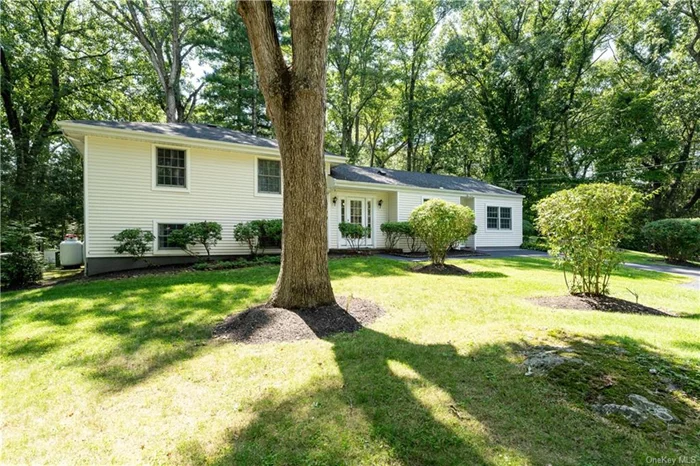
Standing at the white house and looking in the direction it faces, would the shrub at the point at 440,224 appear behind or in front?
in front

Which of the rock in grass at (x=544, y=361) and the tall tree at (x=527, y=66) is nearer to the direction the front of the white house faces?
the rock in grass

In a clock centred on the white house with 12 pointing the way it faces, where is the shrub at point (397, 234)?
The shrub is roughly at 10 o'clock from the white house.

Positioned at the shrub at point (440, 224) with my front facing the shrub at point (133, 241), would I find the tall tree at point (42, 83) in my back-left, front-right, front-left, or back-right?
front-right

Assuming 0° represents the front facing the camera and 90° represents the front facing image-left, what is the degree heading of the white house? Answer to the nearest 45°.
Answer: approximately 315°

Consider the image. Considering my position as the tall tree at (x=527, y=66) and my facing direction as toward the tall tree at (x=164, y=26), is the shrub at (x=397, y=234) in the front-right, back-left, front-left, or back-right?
front-left

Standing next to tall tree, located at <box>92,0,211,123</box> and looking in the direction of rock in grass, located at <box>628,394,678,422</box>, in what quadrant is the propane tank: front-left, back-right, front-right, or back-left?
front-right

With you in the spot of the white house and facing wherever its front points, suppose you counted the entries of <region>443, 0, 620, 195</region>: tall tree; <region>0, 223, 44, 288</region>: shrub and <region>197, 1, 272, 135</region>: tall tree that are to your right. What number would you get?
1

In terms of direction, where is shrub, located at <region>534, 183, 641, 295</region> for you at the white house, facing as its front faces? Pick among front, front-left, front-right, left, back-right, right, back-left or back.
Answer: front

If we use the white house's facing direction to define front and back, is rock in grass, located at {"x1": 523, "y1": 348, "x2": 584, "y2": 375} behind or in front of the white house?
in front

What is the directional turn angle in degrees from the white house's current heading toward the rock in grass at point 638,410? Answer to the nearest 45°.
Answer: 0° — it already faces it

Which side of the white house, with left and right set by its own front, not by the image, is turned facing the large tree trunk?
front

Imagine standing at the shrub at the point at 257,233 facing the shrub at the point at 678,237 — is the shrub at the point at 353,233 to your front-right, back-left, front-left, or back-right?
front-left

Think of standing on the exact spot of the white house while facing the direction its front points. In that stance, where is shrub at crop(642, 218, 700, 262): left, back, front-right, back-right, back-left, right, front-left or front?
front-left

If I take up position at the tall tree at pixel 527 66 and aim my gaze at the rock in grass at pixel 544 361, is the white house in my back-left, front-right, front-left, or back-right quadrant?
front-right

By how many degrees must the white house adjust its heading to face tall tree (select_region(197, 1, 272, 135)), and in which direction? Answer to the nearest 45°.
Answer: approximately 135° to its left

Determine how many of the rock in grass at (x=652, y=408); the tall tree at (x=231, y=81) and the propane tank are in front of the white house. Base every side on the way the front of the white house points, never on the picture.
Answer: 1
